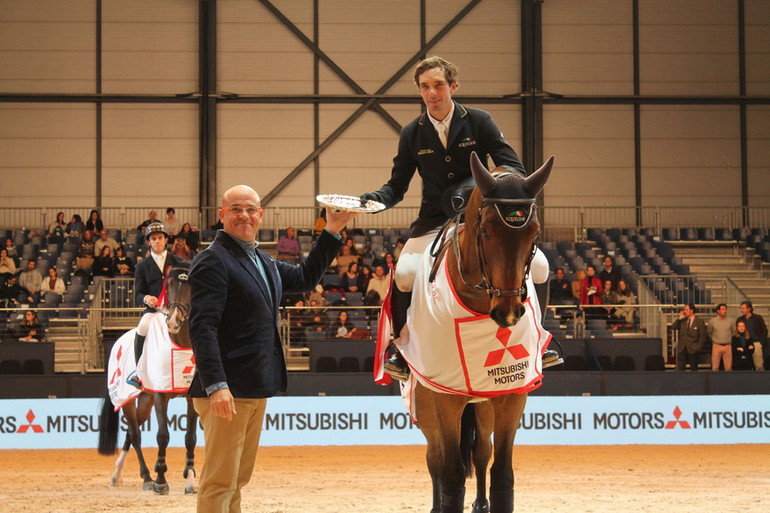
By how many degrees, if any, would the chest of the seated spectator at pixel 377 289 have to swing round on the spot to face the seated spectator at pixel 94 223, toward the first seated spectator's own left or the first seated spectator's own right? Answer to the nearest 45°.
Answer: approximately 135° to the first seated spectator's own right

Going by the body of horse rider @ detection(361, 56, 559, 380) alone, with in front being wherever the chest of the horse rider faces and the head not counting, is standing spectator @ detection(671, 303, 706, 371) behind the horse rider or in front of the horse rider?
behind

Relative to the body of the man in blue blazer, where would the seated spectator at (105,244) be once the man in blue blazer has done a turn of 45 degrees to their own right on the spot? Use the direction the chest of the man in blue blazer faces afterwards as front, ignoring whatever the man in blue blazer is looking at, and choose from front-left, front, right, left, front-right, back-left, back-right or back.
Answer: back

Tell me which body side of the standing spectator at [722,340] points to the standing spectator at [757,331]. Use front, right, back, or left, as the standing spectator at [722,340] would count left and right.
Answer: left

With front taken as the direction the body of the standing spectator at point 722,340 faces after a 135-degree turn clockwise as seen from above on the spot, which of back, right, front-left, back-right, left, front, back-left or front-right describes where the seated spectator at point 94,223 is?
front-left

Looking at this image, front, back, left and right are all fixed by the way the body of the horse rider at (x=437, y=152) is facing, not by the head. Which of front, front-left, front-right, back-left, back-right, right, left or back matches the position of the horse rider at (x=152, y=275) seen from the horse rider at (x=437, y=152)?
back-right

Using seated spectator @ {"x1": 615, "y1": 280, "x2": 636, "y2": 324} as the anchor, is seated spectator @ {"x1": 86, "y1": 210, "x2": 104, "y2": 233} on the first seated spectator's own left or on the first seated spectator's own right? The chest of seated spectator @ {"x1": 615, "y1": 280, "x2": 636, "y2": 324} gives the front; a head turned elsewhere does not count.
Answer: on the first seated spectator's own right

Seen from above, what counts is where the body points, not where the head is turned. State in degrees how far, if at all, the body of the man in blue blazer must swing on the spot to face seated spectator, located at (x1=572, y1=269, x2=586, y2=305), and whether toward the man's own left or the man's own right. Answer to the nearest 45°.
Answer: approximately 90° to the man's own left

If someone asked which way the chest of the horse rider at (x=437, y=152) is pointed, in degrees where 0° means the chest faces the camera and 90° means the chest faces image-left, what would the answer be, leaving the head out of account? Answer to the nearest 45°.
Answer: approximately 0°

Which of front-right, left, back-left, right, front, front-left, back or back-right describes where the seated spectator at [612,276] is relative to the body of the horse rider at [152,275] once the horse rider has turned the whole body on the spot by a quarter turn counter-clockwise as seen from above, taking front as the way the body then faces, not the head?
front

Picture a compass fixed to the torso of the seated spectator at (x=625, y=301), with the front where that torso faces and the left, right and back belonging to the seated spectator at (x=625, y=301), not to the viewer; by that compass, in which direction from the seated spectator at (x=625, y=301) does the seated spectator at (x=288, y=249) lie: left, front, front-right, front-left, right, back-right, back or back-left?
front-right

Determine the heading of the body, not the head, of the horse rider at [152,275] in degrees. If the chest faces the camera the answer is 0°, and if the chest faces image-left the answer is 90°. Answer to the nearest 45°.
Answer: approximately 315°

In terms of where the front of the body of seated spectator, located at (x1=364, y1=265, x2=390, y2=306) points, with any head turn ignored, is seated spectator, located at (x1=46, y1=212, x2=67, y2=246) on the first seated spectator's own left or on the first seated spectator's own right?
on the first seated spectator's own right

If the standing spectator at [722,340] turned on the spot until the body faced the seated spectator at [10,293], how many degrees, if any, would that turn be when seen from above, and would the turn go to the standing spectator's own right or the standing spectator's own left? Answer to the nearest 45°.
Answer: approximately 90° to the standing spectator's own right

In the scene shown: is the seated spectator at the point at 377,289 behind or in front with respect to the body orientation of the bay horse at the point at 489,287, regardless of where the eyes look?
behind

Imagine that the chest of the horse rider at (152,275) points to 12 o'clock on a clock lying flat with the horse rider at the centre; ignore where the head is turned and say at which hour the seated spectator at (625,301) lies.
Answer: The seated spectator is roughly at 9 o'clock from the horse rider.
